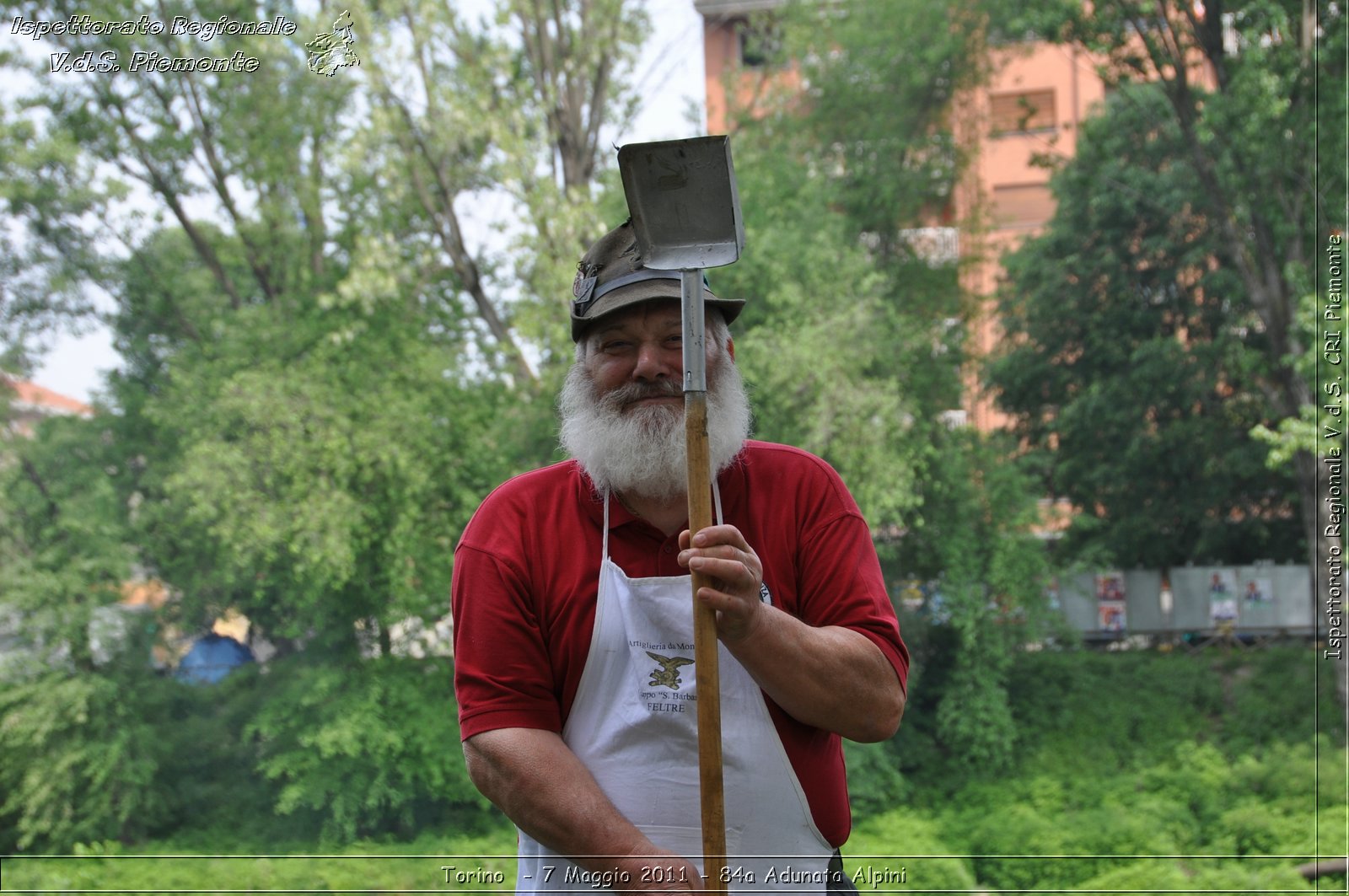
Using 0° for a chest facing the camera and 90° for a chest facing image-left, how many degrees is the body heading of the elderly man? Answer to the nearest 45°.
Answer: approximately 0°

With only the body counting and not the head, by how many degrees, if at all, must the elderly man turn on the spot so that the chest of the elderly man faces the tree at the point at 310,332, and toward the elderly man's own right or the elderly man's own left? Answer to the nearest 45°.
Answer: approximately 180°

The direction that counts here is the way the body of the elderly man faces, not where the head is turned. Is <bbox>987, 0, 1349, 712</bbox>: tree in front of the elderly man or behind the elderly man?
behind

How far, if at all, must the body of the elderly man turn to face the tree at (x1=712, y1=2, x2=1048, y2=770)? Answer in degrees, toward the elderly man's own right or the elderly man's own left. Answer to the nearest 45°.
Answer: approximately 180°

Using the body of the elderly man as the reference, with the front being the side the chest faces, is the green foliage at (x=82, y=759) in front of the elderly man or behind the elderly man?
behind
